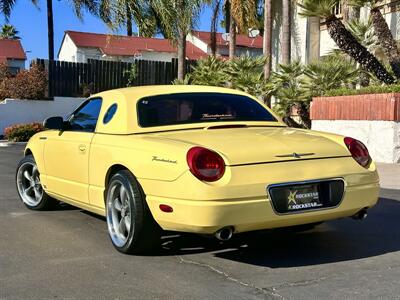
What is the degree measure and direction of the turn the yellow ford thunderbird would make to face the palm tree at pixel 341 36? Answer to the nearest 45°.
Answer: approximately 45° to its right

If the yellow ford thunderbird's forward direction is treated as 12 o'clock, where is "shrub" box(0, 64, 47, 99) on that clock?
The shrub is roughly at 1 o'clock from the yellow ford thunderbird.

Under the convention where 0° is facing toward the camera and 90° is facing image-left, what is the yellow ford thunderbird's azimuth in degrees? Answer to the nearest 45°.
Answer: approximately 135°

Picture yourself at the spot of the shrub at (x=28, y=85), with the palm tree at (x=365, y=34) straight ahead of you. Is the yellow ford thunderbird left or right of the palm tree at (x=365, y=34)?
right

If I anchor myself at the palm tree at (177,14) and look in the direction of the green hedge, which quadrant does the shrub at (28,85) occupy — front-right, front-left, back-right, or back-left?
back-right

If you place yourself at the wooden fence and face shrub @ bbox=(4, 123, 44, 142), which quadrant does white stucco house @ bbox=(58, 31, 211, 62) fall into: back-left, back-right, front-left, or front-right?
back-right

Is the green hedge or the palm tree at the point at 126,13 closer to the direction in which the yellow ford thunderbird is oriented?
the palm tree

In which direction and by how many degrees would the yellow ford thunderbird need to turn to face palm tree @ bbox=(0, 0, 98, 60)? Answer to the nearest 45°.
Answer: approximately 45° to its right

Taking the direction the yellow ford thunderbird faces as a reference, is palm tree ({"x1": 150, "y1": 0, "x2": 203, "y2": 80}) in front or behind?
in front

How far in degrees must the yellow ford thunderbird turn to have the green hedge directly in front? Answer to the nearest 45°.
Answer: approximately 90° to its right

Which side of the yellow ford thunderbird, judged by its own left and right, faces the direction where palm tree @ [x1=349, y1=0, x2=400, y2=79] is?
right

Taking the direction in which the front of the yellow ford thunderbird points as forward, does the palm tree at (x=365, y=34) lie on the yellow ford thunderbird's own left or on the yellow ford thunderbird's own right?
on the yellow ford thunderbird's own right

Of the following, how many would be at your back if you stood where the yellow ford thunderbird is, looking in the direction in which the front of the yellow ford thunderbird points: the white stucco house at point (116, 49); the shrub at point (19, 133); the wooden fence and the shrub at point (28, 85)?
0

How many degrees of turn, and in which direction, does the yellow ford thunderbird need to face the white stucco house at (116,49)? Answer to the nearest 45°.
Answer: approximately 45° to its right

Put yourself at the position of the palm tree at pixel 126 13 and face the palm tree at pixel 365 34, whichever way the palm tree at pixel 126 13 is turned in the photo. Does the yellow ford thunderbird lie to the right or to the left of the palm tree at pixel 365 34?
right

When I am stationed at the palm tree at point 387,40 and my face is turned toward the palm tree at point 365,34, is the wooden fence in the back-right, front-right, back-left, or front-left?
front-left
